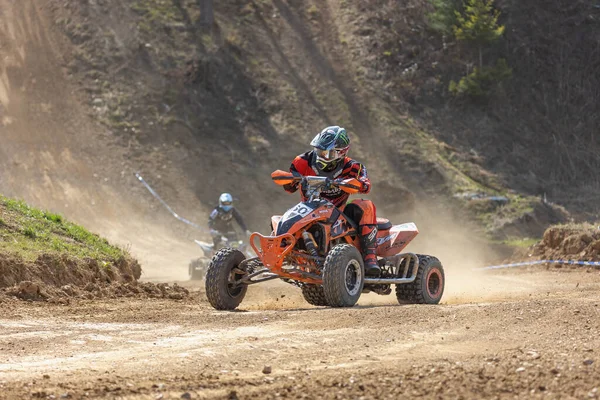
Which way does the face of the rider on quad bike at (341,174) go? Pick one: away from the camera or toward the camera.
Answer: toward the camera

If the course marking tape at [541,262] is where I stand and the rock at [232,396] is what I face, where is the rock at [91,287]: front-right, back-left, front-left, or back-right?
front-right

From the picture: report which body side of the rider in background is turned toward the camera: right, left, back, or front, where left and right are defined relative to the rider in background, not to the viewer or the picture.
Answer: front

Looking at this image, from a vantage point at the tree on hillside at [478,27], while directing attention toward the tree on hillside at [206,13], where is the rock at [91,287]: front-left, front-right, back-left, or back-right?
front-left

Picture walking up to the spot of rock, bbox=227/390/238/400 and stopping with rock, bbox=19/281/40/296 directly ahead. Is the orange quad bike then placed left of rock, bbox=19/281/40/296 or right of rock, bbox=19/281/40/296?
right

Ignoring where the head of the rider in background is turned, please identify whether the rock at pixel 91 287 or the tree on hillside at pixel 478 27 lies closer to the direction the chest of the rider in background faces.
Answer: the rock

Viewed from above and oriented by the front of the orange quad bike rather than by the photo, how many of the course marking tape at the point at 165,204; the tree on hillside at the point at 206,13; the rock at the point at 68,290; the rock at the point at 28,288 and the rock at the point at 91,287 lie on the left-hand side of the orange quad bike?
0

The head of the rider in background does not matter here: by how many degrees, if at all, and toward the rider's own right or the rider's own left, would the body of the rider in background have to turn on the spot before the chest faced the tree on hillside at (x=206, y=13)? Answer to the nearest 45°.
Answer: approximately 180°

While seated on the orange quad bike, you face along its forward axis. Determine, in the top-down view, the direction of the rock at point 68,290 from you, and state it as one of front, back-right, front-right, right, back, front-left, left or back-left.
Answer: front-right

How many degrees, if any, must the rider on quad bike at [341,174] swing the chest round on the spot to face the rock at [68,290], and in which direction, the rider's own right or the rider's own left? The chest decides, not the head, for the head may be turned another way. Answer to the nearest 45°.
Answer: approximately 45° to the rider's own right

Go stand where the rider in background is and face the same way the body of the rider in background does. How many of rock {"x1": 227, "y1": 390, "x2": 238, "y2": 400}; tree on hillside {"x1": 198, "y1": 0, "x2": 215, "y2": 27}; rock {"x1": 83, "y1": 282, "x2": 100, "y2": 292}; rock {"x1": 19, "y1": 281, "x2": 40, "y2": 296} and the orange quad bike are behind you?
1

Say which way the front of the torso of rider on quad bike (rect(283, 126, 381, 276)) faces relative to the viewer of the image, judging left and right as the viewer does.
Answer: facing the viewer and to the left of the viewer

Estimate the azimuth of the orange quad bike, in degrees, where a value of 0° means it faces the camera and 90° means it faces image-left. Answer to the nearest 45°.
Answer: approximately 45°

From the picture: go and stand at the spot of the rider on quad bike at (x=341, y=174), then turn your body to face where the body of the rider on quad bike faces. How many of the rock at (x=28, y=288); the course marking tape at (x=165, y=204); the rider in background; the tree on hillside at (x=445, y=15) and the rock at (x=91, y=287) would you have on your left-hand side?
0

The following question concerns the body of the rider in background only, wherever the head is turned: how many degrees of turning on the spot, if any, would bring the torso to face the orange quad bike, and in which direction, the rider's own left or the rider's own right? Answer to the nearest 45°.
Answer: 0° — they already face it

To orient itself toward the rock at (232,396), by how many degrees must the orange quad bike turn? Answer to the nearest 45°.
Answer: approximately 45° to its left
